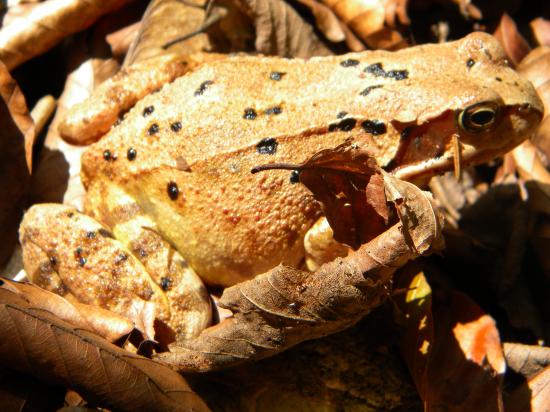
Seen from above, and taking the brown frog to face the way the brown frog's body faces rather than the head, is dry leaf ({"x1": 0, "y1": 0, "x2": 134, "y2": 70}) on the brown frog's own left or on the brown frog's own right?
on the brown frog's own left

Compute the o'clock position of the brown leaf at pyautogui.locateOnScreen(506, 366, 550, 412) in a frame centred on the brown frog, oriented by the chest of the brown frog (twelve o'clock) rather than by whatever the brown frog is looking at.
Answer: The brown leaf is roughly at 2 o'clock from the brown frog.

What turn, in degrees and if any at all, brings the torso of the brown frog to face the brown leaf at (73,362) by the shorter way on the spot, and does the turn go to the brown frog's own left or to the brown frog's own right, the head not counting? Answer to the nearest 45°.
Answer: approximately 135° to the brown frog's own right

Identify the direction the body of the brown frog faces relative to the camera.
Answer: to the viewer's right

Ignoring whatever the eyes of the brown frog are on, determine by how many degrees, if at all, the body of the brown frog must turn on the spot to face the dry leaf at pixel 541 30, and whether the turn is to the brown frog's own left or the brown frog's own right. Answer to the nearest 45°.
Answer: approximately 45° to the brown frog's own left

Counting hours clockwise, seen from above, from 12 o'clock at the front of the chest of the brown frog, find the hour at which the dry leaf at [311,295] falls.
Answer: The dry leaf is roughly at 3 o'clock from the brown frog.
